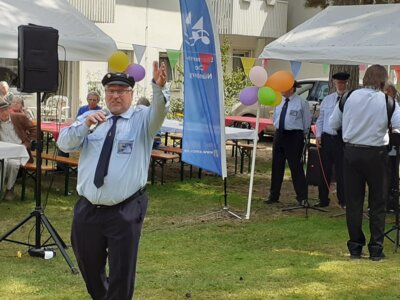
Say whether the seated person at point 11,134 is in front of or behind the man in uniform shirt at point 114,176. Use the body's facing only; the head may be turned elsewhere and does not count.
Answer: behind

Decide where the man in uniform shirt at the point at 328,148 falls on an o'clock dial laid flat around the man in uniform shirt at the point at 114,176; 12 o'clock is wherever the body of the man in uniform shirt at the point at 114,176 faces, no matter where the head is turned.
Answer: the man in uniform shirt at the point at 328,148 is roughly at 7 o'clock from the man in uniform shirt at the point at 114,176.

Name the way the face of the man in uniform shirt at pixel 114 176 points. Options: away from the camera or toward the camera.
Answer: toward the camera

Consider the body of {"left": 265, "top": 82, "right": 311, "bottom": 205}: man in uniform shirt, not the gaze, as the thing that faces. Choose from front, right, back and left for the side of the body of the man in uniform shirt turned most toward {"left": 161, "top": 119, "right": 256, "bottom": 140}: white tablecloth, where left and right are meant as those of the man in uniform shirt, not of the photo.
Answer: right

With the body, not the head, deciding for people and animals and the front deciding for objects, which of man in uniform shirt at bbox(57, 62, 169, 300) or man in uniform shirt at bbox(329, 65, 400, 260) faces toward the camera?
man in uniform shirt at bbox(57, 62, 169, 300)

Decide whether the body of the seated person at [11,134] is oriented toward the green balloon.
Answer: no

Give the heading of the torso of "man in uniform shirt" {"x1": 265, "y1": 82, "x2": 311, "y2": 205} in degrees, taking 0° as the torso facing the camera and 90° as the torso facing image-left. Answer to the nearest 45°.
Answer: approximately 45°

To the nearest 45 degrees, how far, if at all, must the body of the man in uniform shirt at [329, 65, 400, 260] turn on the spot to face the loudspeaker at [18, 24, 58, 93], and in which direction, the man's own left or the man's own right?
approximately 90° to the man's own left

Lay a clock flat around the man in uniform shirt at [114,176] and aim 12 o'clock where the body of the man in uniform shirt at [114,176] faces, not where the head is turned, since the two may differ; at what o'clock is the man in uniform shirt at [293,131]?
the man in uniform shirt at [293,131] is roughly at 7 o'clock from the man in uniform shirt at [114,176].

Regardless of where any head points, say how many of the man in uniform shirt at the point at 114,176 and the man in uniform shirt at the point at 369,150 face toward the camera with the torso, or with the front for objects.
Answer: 1

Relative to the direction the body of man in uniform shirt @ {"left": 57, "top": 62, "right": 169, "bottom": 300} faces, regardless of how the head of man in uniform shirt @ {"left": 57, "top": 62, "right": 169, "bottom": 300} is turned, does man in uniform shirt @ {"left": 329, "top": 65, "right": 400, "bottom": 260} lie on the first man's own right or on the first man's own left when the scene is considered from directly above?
on the first man's own left

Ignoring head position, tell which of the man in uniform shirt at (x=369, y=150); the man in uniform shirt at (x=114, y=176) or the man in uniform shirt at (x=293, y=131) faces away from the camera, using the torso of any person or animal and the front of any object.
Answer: the man in uniform shirt at (x=369, y=150)

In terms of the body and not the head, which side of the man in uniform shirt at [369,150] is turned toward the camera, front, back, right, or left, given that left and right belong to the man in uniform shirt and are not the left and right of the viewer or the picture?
back

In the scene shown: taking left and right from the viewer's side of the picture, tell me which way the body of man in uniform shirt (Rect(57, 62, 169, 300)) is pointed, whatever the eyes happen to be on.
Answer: facing the viewer

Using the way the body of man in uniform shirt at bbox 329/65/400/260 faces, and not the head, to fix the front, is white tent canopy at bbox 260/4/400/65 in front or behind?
in front
